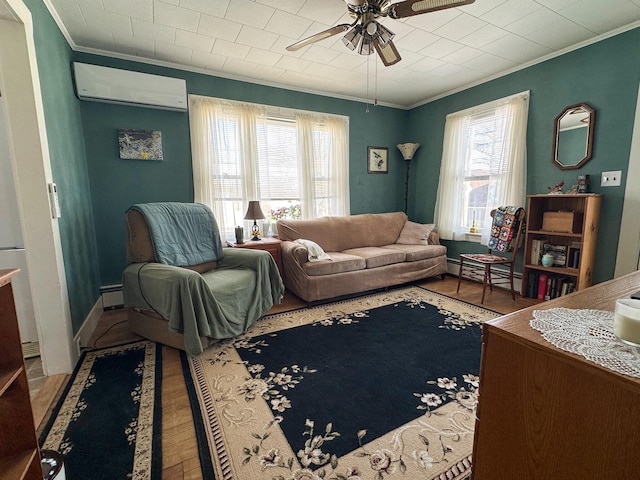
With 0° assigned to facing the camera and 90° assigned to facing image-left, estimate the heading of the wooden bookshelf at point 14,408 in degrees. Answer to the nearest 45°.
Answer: approximately 315°

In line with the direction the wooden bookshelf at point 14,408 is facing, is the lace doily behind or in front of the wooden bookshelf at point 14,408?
in front

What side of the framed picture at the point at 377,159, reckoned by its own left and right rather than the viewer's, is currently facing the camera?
front

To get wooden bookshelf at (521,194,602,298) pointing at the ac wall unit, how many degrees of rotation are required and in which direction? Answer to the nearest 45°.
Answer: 0° — it already faces it

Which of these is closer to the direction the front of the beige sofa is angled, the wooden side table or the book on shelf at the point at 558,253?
the book on shelf

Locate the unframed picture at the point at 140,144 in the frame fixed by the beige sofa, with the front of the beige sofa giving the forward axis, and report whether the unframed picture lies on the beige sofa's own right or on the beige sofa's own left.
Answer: on the beige sofa's own right

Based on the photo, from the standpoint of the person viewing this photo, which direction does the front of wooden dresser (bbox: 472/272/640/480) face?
facing away from the viewer and to the left of the viewer

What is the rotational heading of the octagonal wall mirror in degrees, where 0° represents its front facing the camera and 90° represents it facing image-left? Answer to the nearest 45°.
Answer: approximately 45°

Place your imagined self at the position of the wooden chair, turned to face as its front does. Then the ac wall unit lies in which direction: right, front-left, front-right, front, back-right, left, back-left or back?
front

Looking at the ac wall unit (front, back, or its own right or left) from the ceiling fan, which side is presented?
front

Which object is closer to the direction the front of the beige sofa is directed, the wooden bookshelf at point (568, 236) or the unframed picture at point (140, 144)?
the wooden bookshelf

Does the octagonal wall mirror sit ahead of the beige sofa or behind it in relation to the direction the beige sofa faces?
ahead

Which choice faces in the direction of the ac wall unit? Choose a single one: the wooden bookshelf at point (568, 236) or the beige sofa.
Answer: the wooden bookshelf
